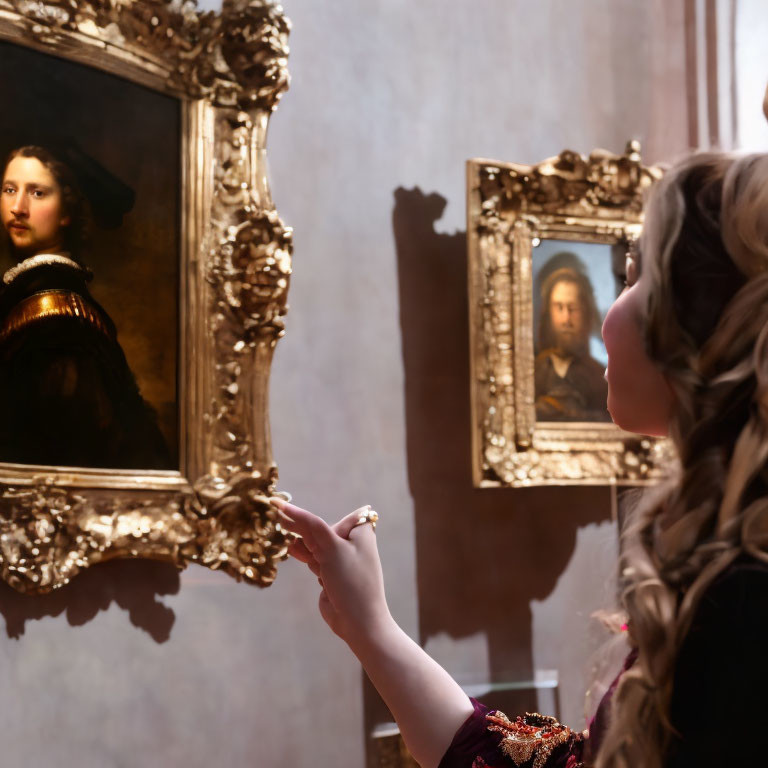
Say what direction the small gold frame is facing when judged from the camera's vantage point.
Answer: facing the viewer
